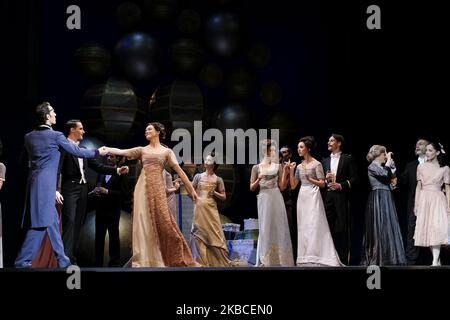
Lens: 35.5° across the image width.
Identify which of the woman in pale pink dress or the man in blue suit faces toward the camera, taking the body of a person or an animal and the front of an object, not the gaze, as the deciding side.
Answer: the woman in pale pink dress

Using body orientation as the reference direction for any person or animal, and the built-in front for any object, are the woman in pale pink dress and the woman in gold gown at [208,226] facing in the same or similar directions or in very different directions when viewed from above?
same or similar directions

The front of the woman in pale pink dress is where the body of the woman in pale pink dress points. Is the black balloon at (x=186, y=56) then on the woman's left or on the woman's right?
on the woman's right

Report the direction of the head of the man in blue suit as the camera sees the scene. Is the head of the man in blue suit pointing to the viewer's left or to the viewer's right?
to the viewer's right

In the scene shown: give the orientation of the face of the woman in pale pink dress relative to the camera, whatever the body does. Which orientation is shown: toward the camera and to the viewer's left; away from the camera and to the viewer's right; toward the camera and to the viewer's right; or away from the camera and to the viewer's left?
toward the camera and to the viewer's left

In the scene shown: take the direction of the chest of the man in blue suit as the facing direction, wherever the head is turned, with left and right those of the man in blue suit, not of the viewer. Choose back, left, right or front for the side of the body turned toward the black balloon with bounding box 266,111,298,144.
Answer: front

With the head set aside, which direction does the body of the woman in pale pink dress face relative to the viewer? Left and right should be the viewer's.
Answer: facing the viewer

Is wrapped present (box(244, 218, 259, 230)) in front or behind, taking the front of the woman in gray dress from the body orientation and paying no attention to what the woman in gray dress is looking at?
behind
